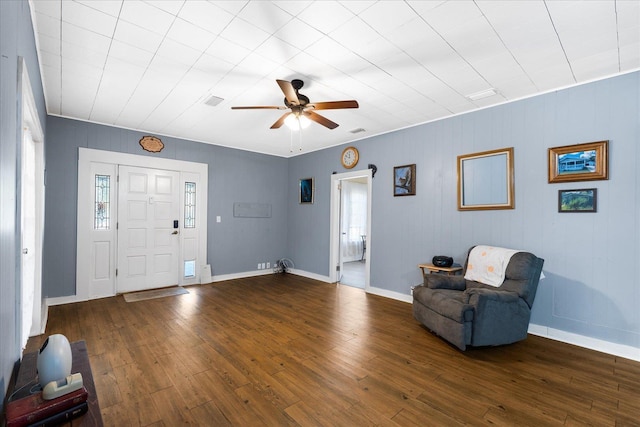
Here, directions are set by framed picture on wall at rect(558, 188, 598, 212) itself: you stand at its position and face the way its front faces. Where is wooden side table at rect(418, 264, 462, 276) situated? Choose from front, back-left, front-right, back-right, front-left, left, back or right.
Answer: right

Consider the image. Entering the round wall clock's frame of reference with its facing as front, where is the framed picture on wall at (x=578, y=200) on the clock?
The framed picture on wall is roughly at 9 o'clock from the round wall clock.

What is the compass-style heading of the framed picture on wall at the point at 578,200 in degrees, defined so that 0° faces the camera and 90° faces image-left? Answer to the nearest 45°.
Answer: approximately 0°

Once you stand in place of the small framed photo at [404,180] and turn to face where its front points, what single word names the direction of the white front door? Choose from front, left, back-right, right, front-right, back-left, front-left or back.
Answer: front-right

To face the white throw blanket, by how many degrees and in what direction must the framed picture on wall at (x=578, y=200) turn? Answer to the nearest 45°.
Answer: approximately 90° to its right

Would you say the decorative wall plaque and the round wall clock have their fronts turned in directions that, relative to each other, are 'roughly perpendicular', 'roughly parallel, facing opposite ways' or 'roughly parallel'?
roughly perpendicular

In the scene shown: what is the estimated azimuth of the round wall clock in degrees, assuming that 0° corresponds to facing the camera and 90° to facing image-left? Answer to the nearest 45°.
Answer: approximately 45°

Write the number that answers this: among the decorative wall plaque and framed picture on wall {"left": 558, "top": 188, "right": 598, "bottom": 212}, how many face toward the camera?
2

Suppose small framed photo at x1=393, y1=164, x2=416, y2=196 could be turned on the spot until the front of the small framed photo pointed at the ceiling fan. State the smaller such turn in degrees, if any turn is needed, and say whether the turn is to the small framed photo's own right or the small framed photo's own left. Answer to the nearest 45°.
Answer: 0° — it already faces it

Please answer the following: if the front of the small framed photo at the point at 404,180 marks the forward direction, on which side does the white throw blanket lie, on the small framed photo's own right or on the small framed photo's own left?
on the small framed photo's own left

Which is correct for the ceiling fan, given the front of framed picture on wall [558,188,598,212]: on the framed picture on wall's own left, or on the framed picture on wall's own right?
on the framed picture on wall's own right

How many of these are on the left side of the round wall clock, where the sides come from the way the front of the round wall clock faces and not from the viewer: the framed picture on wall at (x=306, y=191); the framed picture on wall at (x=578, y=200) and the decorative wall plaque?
1

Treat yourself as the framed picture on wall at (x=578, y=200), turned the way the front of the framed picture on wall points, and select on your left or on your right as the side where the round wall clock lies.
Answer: on your right

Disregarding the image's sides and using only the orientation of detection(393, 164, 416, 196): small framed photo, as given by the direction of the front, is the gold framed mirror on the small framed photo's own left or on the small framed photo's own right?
on the small framed photo's own left

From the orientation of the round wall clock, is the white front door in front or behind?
in front
